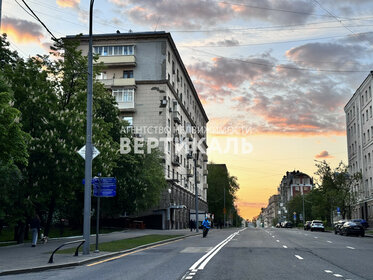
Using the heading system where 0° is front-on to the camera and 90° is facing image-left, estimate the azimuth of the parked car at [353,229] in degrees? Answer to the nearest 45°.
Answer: approximately 135°

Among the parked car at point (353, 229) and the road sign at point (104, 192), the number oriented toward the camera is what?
1

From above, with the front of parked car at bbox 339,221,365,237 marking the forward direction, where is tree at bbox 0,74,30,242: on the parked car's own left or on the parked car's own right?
on the parked car's own left

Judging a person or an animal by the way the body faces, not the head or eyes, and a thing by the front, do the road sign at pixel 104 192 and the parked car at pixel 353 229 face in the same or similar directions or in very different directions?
very different directions

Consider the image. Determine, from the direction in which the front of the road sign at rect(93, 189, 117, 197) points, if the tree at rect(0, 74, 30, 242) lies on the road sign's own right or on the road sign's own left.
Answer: on the road sign's own right

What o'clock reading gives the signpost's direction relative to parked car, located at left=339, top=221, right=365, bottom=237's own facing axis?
The signpost is roughly at 8 o'clock from the parked car.

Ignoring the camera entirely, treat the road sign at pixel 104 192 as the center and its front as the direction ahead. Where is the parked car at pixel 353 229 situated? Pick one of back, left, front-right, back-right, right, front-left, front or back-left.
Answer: back-left

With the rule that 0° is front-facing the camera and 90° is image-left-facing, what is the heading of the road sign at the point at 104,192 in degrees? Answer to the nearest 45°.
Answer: approximately 0°

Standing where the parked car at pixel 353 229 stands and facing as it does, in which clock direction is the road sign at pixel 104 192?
The road sign is roughly at 8 o'clock from the parked car.
